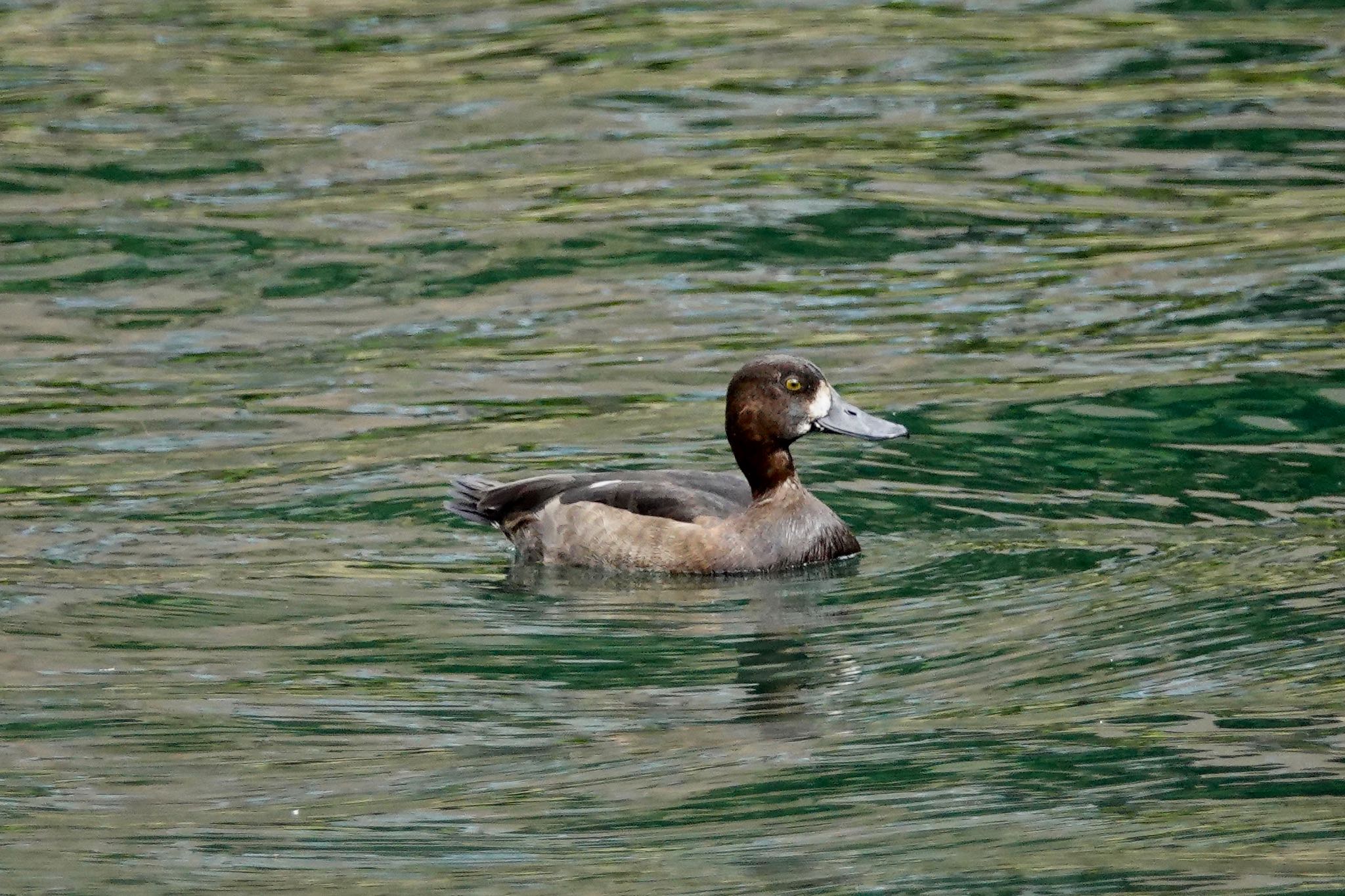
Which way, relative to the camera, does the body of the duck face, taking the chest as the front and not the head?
to the viewer's right
